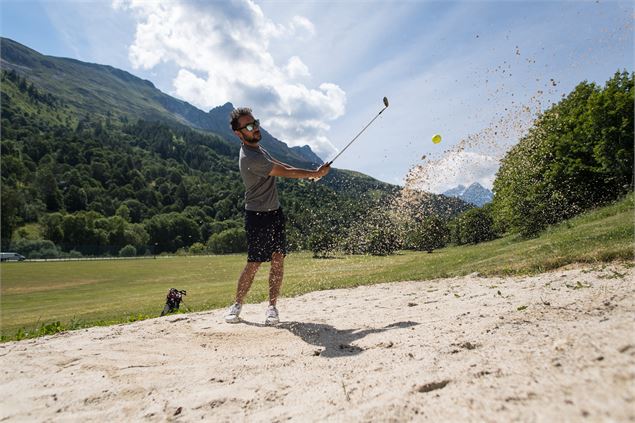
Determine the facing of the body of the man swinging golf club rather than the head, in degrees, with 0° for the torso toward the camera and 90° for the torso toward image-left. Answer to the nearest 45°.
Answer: approximately 315°

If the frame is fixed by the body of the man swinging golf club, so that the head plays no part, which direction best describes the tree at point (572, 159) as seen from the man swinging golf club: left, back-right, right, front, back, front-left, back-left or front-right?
left
